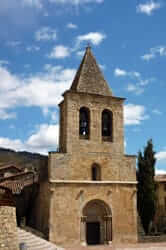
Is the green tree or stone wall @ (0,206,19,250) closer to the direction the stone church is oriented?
the stone wall

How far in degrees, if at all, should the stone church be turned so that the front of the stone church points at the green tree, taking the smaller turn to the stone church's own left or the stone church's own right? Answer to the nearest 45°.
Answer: approximately 135° to the stone church's own left

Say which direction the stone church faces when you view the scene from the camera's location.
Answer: facing the viewer

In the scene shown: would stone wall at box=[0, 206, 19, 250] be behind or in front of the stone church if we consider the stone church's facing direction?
in front
